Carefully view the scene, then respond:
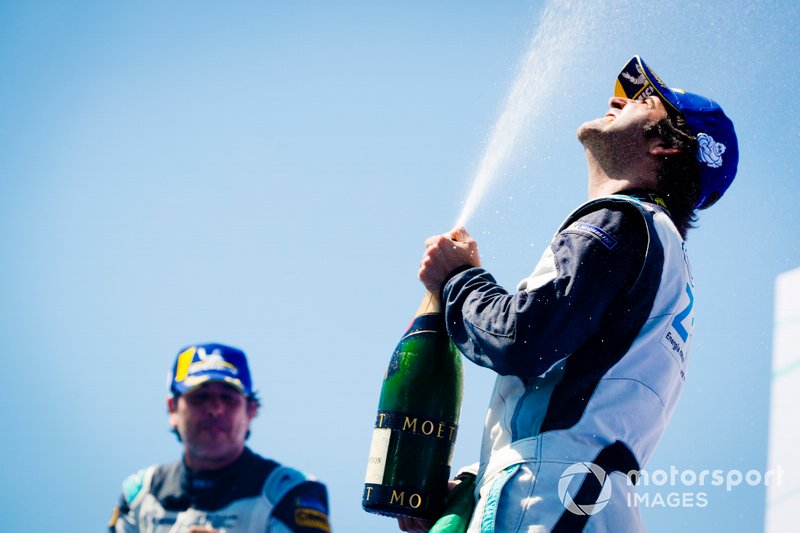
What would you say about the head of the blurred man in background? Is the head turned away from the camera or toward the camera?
toward the camera

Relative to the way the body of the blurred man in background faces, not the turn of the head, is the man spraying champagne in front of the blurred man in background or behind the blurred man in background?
in front

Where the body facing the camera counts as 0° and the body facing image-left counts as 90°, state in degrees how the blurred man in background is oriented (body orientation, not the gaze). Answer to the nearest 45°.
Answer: approximately 0°

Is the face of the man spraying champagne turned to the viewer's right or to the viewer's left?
to the viewer's left
